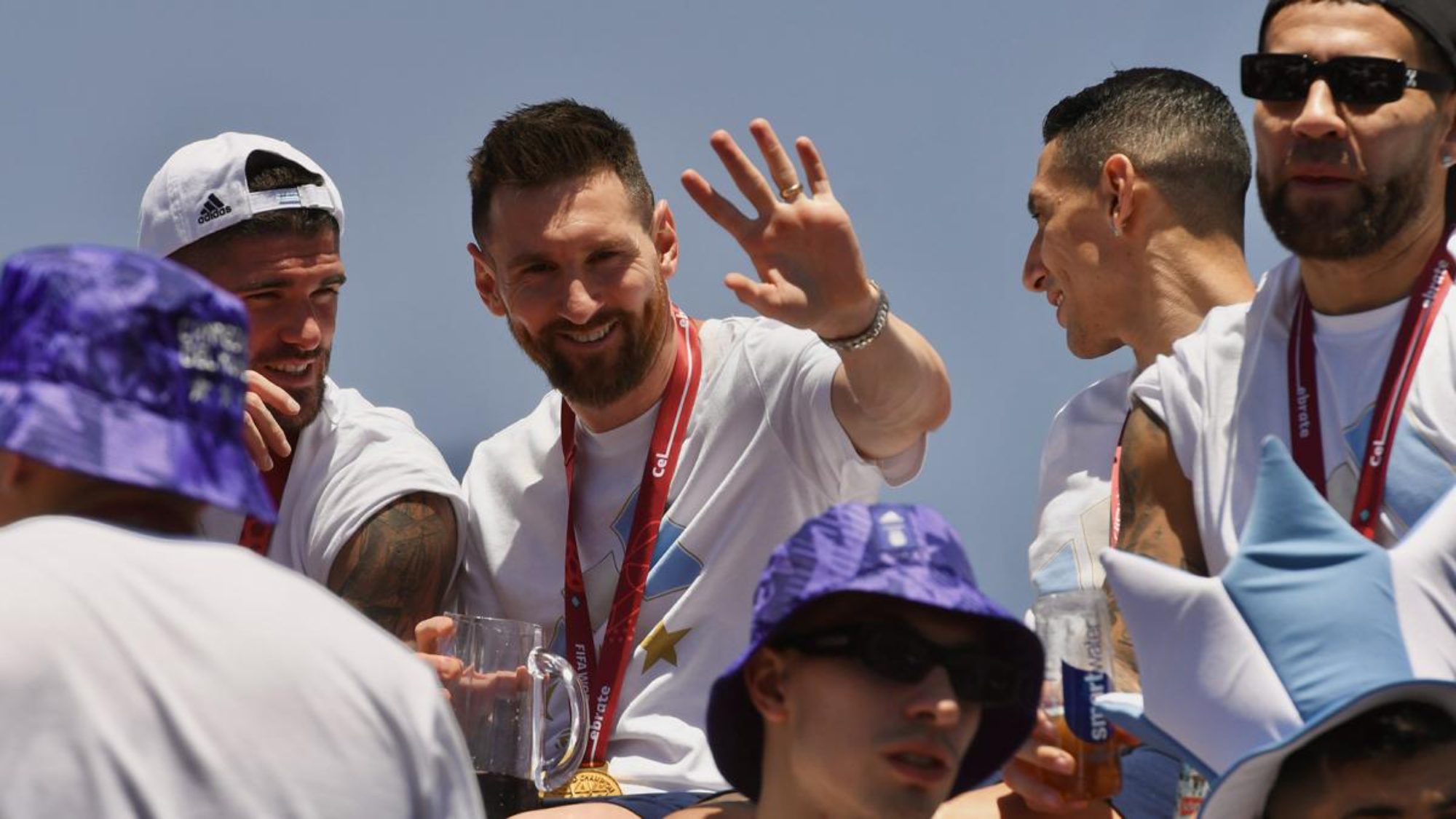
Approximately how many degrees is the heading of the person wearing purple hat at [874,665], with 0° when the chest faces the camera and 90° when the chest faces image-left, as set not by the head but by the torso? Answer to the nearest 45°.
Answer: approximately 315°

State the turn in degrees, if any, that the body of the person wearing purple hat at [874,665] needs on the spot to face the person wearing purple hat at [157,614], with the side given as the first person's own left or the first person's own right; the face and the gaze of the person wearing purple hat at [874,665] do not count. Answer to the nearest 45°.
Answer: approximately 90° to the first person's own right

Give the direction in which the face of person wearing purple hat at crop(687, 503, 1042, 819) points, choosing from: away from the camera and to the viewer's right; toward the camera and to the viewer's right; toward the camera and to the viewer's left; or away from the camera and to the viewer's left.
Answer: toward the camera and to the viewer's right

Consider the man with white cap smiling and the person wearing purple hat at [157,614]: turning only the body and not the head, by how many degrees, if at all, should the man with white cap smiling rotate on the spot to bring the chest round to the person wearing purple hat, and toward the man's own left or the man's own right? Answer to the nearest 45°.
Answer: approximately 45° to the man's own left

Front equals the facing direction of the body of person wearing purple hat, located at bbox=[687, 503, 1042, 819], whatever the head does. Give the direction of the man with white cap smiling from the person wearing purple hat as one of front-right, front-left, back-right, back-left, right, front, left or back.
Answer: back

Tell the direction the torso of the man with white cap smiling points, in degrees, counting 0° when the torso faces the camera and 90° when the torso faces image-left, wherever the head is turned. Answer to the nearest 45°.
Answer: approximately 45°

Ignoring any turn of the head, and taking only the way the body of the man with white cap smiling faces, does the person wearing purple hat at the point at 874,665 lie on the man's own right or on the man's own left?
on the man's own left
